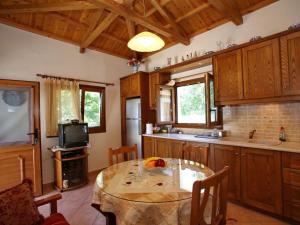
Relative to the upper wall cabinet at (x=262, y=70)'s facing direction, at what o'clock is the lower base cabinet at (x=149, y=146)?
The lower base cabinet is roughly at 2 o'clock from the upper wall cabinet.

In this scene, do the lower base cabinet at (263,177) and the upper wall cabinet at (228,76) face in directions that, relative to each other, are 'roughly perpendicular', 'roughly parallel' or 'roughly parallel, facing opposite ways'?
roughly parallel

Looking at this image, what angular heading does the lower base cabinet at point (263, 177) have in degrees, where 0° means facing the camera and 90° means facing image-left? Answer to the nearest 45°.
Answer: approximately 45°

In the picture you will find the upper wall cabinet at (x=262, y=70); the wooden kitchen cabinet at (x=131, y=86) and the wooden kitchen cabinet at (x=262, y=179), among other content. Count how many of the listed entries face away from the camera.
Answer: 0

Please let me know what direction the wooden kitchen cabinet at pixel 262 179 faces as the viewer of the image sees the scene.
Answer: facing the viewer and to the left of the viewer

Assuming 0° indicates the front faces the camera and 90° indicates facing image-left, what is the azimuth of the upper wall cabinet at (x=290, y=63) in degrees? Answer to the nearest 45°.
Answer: approximately 45°

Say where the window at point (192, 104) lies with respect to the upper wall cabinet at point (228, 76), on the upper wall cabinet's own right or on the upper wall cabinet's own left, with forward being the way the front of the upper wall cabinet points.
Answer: on the upper wall cabinet's own right
